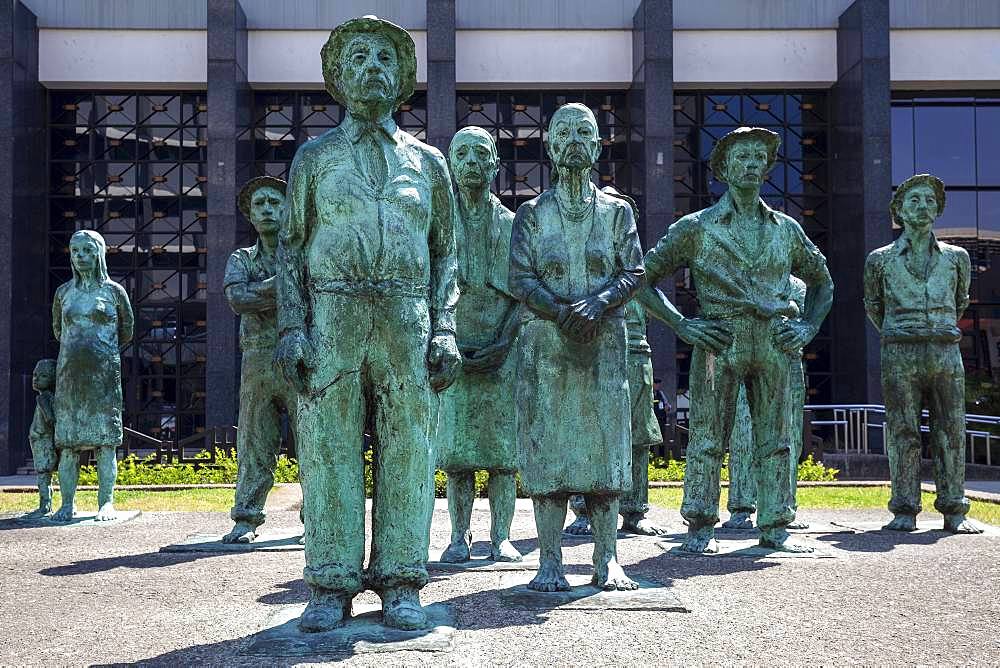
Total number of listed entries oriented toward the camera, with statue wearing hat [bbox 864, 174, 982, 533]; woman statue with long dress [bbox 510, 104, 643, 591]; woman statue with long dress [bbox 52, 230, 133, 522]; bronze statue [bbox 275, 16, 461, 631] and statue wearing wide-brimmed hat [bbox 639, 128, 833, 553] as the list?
5

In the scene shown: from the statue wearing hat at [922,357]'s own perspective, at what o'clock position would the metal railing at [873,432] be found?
The metal railing is roughly at 6 o'clock from the statue wearing hat.

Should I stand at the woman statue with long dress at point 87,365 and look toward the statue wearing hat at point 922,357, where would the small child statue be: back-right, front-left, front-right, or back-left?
back-left

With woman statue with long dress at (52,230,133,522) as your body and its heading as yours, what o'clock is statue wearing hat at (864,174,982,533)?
The statue wearing hat is roughly at 10 o'clock from the woman statue with long dress.

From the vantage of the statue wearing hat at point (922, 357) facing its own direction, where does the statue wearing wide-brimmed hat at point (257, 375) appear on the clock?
The statue wearing wide-brimmed hat is roughly at 2 o'clock from the statue wearing hat.

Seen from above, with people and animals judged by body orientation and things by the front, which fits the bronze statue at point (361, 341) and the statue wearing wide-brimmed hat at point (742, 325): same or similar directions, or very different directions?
same or similar directions

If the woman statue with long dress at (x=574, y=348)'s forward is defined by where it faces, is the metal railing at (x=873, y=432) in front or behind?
behind

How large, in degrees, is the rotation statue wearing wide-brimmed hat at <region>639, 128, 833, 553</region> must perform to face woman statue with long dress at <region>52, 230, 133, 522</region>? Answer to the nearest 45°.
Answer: approximately 90° to its right

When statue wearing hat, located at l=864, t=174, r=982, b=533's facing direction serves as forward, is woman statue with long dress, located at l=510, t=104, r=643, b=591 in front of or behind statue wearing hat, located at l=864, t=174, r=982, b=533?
in front

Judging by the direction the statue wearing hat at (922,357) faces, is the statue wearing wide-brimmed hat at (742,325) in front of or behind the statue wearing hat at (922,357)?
in front

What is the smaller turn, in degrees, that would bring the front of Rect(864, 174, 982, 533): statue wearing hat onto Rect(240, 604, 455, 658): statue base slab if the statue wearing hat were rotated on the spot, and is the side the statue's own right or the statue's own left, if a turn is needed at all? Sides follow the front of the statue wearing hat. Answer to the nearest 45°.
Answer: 0° — it already faces it

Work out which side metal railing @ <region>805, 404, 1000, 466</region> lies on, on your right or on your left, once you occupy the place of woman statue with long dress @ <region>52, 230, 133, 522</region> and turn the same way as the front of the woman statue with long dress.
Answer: on your left

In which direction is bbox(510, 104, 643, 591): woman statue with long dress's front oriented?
toward the camera

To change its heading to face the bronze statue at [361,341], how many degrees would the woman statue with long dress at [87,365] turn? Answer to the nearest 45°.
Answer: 0° — it already faces it

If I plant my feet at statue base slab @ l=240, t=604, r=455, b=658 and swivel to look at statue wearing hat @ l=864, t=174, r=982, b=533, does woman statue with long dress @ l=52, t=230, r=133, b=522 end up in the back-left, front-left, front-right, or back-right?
front-left

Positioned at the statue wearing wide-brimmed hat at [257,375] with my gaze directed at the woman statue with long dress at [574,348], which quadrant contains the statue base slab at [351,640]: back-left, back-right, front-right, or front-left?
front-right

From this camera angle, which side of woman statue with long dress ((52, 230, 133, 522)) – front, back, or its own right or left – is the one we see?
front
